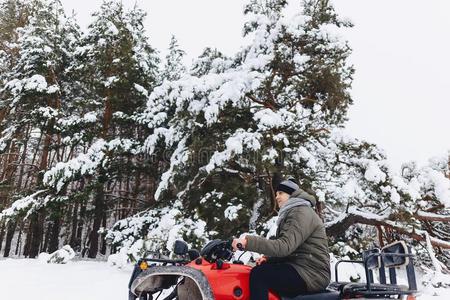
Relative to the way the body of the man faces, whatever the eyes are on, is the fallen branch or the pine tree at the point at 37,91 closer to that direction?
the pine tree

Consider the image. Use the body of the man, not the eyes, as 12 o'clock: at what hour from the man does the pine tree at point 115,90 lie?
The pine tree is roughly at 2 o'clock from the man.

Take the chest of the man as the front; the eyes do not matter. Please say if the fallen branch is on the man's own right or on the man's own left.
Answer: on the man's own right

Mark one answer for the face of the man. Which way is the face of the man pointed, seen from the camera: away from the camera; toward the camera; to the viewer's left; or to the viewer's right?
to the viewer's left

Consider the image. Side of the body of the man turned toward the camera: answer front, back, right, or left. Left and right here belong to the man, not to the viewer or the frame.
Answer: left

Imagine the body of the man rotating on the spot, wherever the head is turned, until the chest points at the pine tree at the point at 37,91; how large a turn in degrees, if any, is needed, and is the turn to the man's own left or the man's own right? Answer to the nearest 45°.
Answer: approximately 45° to the man's own right

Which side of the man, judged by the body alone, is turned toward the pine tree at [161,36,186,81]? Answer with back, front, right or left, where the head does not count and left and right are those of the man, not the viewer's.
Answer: right

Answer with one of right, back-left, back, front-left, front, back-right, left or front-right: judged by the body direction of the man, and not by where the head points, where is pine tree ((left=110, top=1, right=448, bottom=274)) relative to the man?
right
